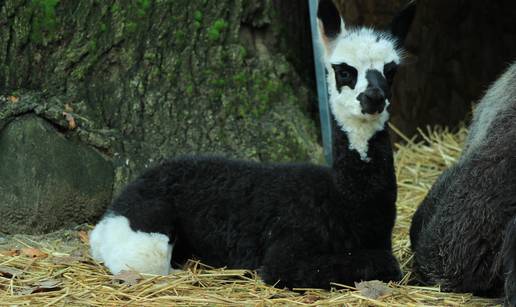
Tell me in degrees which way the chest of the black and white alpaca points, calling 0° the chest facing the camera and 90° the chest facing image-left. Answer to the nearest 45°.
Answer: approximately 270°

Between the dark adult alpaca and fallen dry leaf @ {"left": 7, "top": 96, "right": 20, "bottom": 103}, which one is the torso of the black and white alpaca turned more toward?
the dark adult alpaca

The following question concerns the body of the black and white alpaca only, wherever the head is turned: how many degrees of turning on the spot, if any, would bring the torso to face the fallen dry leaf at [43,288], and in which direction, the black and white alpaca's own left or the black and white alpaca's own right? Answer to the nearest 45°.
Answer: approximately 180°
